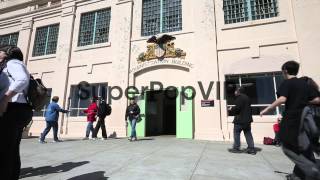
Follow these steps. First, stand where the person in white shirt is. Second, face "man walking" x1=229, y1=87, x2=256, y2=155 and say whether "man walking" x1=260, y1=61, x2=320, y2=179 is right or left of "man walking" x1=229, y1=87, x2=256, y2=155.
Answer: right

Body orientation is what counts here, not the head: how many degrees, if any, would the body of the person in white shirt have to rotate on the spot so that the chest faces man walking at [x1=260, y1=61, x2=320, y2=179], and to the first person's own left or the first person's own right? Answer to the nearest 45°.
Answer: approximately 135° to the first person's own left

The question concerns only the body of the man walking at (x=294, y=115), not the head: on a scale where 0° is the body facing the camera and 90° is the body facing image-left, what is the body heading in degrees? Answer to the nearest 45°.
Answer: approximately 135°

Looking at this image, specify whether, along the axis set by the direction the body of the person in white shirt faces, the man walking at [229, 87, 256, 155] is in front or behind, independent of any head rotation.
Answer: behind

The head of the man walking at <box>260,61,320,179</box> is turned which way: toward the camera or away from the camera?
away from the camera

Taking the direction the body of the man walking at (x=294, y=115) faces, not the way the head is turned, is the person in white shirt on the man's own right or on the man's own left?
on the man's own left
